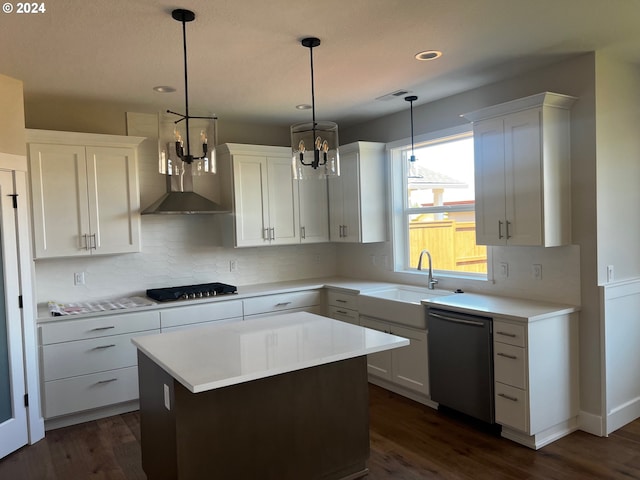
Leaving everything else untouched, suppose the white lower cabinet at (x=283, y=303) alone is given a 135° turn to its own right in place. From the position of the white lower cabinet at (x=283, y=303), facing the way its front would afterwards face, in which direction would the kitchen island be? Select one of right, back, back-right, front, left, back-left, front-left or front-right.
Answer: left

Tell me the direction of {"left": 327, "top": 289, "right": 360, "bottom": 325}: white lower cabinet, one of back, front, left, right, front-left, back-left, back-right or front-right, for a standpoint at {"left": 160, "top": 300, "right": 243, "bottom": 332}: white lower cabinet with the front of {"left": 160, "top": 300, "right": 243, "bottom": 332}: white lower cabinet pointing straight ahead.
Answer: front-left

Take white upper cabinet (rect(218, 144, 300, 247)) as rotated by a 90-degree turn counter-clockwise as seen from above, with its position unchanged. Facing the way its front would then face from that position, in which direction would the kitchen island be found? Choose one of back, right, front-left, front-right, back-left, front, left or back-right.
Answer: back-right

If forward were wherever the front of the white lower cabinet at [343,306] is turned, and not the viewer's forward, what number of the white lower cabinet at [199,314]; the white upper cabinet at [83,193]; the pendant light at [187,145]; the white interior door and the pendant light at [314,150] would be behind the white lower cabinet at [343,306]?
0

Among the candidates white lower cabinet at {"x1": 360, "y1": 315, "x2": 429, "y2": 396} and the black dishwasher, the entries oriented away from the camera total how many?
0

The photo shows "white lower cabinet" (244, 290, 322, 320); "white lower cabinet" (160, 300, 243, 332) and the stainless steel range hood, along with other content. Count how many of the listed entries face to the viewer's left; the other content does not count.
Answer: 0

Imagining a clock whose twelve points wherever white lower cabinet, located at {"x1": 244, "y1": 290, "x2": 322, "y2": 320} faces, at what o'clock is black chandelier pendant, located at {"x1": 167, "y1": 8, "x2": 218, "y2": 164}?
The black chandelier pendant is roughly at 2 o'clock from the white lower cabinet.

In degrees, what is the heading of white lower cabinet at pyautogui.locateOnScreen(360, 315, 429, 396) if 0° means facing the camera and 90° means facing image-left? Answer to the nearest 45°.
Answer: approximately 45°

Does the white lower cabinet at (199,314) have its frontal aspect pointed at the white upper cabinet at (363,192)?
no

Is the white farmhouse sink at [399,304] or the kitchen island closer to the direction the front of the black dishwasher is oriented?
the kitchen island

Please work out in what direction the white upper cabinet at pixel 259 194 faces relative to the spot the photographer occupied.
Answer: facing the viewer and to the right of the viewer

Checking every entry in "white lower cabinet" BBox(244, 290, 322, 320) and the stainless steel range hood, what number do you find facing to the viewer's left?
0

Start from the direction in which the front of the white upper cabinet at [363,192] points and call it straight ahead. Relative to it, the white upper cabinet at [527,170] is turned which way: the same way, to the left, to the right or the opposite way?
the same way

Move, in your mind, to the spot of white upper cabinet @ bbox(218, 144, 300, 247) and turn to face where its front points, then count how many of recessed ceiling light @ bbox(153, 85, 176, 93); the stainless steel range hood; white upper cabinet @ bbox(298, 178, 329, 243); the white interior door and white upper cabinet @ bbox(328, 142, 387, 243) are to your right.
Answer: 3

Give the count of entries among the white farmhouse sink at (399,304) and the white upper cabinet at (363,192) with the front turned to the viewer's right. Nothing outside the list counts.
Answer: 0

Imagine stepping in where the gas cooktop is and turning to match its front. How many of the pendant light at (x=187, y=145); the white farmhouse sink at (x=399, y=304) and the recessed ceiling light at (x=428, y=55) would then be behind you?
0

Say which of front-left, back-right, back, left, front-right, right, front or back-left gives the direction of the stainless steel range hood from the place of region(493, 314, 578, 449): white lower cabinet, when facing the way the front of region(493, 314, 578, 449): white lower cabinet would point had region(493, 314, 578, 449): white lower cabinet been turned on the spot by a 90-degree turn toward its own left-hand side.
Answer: back-right

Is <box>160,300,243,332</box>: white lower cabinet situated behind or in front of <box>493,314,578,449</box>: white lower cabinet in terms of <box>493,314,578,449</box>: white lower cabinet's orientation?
in front
